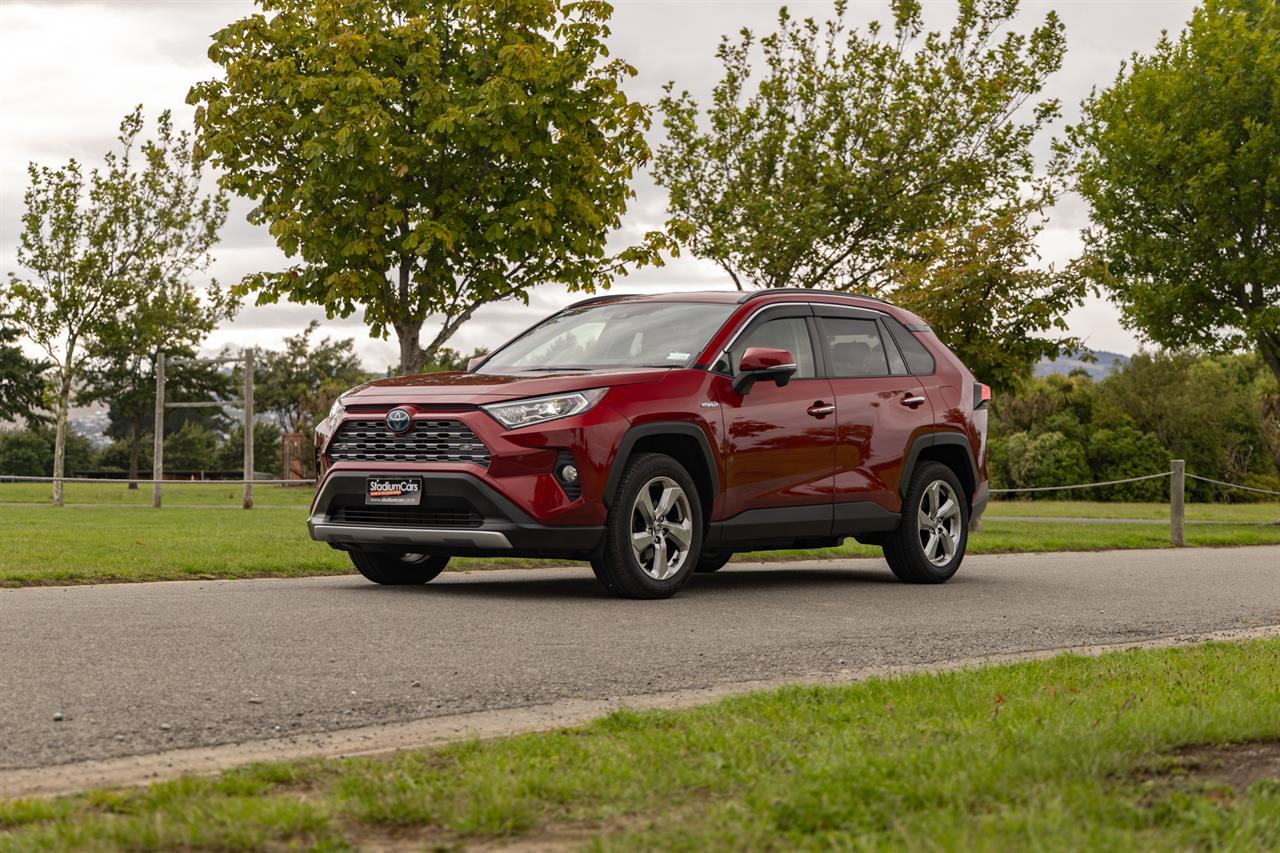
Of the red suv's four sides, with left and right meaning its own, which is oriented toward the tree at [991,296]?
back

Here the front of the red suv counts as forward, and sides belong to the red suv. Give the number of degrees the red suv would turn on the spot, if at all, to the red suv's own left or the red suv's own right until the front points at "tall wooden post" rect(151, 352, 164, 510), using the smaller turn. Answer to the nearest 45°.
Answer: approximately 90° to the red suv's own right

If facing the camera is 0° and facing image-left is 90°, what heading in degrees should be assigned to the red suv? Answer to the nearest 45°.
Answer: approximately 45°

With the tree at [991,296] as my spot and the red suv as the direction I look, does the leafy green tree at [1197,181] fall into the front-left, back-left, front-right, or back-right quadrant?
back-left

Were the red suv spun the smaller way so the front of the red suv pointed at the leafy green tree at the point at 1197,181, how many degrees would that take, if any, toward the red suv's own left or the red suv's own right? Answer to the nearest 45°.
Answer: approximately 180°

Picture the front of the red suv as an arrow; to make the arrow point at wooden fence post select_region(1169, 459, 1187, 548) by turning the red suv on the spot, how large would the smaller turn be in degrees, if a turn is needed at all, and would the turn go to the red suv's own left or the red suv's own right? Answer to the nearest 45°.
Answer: approximately 180°
